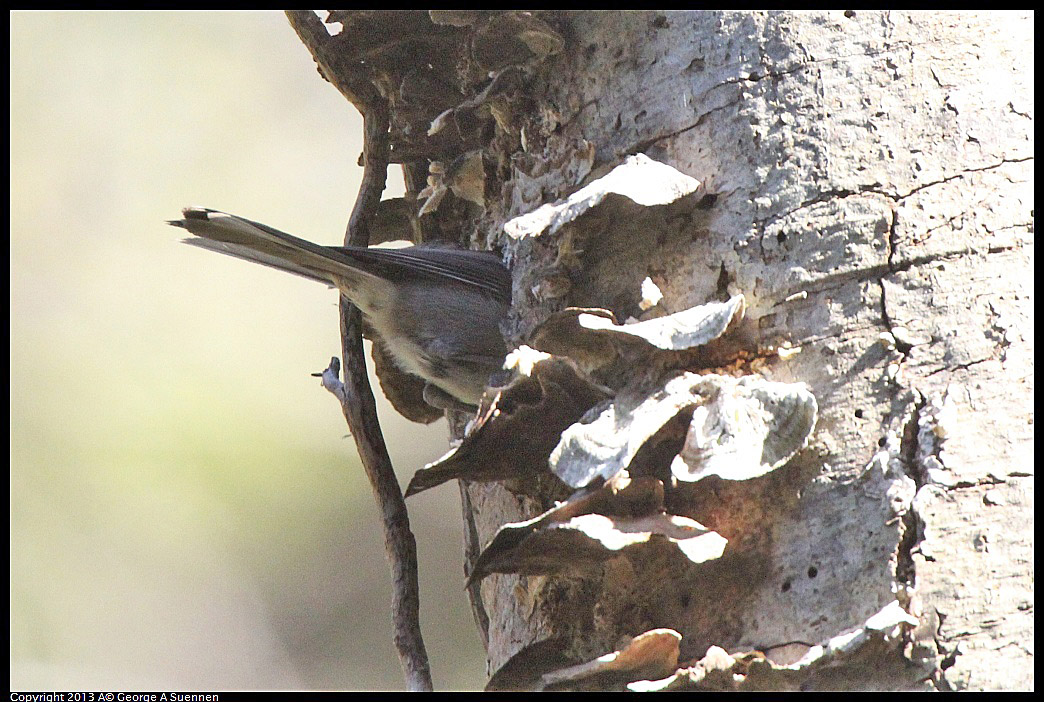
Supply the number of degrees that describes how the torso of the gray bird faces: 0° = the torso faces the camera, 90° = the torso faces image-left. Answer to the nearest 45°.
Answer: approximately 270°
